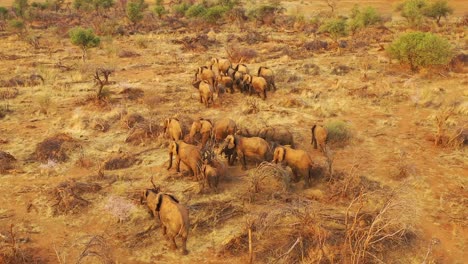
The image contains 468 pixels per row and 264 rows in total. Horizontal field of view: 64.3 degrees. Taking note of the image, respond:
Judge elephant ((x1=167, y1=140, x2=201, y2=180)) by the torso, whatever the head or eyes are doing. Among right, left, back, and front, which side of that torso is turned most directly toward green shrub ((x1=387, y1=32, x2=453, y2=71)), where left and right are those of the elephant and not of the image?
right

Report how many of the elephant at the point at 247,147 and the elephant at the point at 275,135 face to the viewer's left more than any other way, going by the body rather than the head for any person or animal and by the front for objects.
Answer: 2

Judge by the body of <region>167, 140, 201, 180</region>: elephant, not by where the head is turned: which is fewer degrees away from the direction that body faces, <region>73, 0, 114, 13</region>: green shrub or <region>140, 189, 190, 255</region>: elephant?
the green shrub

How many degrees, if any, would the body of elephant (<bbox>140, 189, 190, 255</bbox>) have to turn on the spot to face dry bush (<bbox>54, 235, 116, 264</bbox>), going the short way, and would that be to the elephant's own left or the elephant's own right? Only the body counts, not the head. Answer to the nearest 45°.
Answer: approximately 45° to the elephant's own left

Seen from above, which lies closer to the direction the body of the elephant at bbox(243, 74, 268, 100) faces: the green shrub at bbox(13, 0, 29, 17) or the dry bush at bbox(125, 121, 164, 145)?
the green shrub

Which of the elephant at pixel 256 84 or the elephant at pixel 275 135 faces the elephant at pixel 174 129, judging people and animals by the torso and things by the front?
the elephant at pixel 275 135

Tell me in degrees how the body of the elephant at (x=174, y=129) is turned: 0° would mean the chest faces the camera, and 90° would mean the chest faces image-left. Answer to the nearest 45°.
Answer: approximately 135°

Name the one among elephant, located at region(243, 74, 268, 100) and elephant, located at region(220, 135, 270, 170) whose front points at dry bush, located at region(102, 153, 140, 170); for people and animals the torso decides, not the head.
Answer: elephant, located at region(220, 135, 270, 170)

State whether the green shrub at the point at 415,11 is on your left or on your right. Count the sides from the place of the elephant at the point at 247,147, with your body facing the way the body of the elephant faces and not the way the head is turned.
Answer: on your right

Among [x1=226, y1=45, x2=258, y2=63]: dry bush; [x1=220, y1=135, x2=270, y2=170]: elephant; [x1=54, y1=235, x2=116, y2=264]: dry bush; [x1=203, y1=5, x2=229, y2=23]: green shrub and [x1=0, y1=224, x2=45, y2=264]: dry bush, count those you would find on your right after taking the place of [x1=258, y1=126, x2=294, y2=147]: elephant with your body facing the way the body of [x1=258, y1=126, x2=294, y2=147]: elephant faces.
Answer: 2

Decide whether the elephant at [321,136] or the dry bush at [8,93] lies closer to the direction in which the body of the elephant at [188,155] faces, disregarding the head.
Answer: the dry bush
